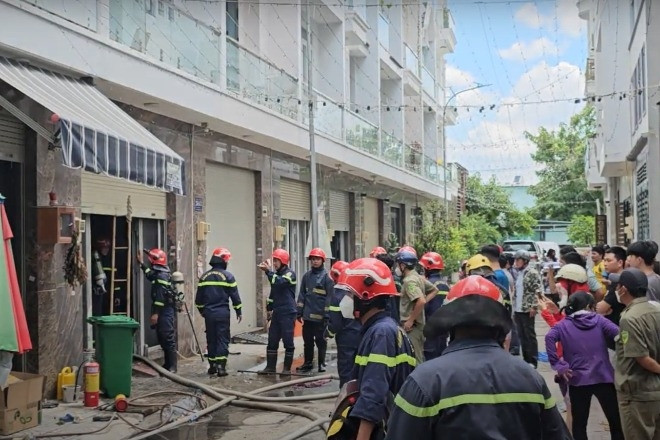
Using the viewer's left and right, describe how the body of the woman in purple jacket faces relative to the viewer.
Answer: facing away from the viewer

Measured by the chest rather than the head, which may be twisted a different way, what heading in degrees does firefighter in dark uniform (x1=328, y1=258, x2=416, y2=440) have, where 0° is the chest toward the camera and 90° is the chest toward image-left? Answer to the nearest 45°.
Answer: approximately 90°

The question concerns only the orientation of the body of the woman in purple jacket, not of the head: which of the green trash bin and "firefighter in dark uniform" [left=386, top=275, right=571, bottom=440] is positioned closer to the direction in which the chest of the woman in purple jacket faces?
the green trash bin

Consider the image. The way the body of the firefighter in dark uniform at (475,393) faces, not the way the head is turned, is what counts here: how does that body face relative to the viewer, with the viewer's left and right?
facing away from the viewer

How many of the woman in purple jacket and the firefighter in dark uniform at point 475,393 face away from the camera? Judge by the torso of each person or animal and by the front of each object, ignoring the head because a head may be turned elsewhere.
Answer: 2

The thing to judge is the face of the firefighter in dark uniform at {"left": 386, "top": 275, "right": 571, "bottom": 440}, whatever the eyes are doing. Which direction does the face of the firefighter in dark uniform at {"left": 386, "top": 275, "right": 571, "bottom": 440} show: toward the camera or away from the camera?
away from the camera

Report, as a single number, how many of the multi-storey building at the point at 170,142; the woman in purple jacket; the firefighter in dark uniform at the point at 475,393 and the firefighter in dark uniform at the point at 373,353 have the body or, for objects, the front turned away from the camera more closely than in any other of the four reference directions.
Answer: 2

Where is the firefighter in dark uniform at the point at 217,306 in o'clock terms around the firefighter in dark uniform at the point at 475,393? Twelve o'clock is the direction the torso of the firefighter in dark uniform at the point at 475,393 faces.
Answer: the firefighter in dark uniform at the point at 217,306 is roughly at 11 o'clock from the firefighter in dark uniform at the point at 475,393.

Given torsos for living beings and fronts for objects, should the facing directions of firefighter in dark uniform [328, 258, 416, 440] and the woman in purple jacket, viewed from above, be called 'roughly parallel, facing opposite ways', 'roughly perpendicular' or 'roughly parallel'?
roughly perpendicular

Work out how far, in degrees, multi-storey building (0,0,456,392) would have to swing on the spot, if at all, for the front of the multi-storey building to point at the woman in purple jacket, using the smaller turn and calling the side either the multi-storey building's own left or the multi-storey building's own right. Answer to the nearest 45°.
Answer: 0° — it already faces them
